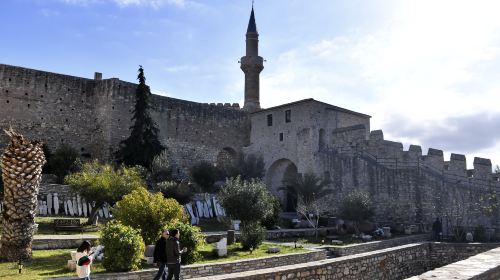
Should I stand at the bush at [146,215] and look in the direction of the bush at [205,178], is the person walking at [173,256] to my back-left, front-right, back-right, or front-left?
back-right

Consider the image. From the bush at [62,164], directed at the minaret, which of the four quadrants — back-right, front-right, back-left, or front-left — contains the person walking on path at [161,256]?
back-right

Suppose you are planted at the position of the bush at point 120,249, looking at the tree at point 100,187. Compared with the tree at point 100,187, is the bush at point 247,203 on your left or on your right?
right

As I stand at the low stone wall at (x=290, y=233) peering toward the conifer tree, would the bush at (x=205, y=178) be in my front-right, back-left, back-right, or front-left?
front-right

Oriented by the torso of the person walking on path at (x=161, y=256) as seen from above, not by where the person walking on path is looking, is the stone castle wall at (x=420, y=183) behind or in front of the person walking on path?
in front

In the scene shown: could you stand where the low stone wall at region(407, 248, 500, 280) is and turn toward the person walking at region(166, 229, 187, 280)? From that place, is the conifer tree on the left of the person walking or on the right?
right
